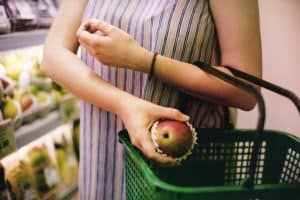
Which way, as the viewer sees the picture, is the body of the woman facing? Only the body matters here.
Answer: toward the camera

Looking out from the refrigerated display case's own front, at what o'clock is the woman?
The woman is roughly at 1 o'clock from the refrigerated display case.

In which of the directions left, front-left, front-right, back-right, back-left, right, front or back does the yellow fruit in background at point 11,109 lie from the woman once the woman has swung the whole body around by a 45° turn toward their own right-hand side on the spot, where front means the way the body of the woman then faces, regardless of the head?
right

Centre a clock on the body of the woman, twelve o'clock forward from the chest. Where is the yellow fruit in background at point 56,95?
The yellow fruit in background is roughly at 5 o'clock from the woman.

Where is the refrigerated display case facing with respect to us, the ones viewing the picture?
facing the viewer and to the right of the viewer

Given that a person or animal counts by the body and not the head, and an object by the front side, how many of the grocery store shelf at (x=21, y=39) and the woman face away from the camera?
0
